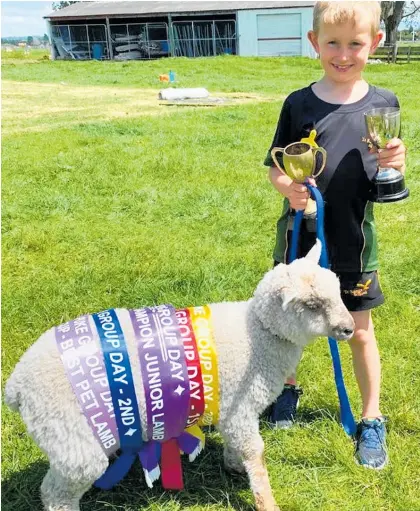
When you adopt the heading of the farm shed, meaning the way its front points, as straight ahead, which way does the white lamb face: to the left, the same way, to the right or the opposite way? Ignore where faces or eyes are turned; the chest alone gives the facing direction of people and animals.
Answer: to the left

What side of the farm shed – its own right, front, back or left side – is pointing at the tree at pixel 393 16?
left

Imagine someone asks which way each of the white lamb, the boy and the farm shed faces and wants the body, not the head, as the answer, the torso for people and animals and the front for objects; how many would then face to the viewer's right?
1

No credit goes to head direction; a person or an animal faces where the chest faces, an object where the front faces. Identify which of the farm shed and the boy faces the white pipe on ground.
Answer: the farm shed

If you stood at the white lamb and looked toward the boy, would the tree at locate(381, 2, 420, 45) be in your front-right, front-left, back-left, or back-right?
front-left

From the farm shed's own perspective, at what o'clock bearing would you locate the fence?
The fence is roughly at 10 o'clock from the farm shed.

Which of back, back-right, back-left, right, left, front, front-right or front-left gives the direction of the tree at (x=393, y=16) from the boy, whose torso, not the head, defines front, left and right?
back

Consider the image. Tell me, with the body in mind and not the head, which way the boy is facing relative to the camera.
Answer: toward the camera

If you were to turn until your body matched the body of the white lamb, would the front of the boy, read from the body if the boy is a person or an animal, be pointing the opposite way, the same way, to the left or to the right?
to the right

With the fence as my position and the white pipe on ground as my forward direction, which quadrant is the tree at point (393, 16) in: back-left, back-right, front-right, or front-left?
back-right

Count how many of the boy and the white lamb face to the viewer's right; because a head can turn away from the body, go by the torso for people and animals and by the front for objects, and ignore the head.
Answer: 1

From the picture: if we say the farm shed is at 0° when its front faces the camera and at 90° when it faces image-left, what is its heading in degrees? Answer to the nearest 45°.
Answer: approximately 0°

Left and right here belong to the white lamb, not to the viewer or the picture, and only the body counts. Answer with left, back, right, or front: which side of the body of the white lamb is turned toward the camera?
right

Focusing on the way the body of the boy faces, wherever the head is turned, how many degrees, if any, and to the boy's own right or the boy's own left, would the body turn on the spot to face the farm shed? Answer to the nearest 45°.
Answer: approximately 180°

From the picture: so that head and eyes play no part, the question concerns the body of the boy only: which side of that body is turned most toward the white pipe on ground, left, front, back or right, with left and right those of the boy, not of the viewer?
back
